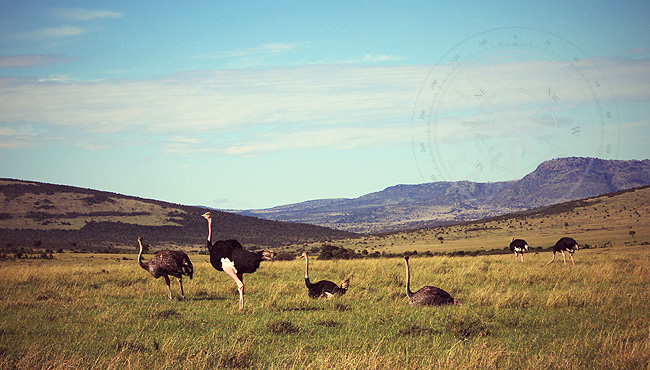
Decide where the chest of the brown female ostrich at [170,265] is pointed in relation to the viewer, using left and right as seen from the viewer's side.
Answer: facing to the left of the viewer

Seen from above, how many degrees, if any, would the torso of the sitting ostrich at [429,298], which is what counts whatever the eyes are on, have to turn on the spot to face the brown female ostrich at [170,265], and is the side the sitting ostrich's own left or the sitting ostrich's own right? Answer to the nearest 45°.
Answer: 0° — it already faces it

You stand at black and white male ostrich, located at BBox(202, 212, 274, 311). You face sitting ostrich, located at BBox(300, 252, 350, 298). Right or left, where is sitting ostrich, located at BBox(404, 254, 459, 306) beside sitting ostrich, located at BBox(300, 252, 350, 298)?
right

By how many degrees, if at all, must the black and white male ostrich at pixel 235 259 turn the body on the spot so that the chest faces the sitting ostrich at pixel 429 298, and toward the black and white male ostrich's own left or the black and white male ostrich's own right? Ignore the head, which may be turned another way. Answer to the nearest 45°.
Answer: approximately 180°

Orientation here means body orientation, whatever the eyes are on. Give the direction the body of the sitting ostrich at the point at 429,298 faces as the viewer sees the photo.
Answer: to the viewer's left

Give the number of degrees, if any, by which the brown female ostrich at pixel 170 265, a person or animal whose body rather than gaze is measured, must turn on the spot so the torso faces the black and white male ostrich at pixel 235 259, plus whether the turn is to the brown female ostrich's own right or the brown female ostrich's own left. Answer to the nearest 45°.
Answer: approximately 135° to the brown female ostrich's own left

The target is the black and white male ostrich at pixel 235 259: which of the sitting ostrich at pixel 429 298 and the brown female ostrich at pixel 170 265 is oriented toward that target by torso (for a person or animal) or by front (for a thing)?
the sitting ostrich

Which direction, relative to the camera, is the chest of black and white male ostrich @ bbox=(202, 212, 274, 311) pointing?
to the viewer's left

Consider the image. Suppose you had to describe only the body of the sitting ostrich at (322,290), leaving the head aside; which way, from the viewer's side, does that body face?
to the viewer's left

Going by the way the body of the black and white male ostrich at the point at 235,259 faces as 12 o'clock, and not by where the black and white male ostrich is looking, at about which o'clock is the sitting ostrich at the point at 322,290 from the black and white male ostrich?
The sitting ostrich is roughly at 5 o'clock from the black and white male ostrich.

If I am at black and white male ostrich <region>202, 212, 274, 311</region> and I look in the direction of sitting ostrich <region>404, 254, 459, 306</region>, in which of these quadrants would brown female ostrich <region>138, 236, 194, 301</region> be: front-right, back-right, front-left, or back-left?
back-left
